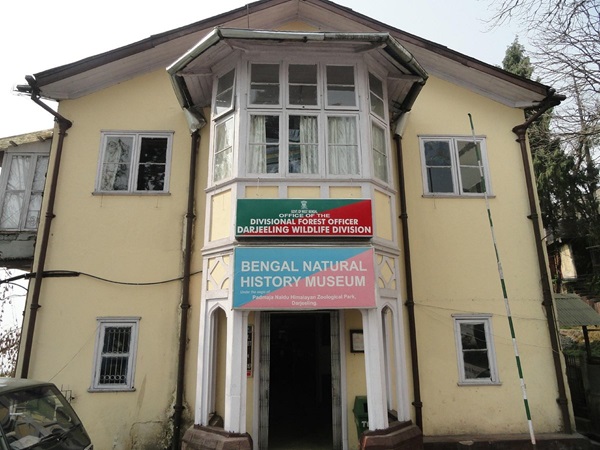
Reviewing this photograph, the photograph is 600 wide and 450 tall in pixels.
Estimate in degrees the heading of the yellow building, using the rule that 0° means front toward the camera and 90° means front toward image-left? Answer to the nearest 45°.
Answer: approximately 0°

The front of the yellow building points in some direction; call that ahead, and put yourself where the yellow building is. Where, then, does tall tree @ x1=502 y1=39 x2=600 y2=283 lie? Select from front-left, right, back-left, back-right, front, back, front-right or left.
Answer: back-left

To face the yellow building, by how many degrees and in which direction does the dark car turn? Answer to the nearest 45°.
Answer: approximately 45° to its left

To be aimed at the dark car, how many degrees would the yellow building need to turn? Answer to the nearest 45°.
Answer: approximately 45° to its right

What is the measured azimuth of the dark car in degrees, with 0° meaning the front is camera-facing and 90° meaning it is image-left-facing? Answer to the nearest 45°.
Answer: approximately 315°

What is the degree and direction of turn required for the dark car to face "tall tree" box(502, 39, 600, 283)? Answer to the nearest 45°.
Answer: approximately 45° to its left
